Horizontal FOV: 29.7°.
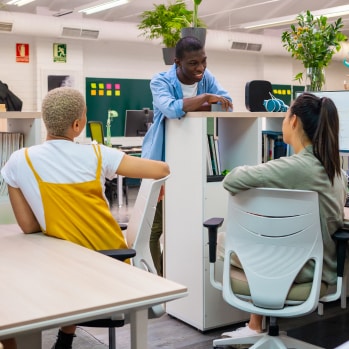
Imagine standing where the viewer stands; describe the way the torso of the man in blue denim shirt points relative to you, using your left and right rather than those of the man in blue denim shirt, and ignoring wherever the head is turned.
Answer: facing the viewer and to the right of the viewer

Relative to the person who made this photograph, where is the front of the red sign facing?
facing the viewer

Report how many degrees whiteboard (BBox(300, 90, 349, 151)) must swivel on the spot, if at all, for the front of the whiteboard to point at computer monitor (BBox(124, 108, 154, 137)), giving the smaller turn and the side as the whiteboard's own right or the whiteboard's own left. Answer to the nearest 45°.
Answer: approximately 135° to the whiteboard's own right

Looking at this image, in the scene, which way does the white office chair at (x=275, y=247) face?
away from the camera

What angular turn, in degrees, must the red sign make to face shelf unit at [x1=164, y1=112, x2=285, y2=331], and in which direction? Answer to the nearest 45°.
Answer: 0° — it already faces it

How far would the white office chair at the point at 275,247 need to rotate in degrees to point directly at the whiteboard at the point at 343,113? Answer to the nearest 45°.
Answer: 0° — it already faces it

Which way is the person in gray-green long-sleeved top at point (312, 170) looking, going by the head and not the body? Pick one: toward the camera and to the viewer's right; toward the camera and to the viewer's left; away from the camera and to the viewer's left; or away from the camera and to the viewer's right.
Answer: away from the camera and to the viewer's left

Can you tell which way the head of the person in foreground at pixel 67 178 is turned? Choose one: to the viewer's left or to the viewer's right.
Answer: to the viewer's right

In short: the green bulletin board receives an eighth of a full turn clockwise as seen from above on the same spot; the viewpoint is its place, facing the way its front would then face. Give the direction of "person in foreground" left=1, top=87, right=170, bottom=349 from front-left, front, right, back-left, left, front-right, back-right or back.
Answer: front-left

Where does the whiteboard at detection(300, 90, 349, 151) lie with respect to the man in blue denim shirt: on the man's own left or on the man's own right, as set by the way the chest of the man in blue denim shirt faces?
on the man's own left

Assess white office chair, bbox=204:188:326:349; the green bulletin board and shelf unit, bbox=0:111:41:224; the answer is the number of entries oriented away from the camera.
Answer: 1

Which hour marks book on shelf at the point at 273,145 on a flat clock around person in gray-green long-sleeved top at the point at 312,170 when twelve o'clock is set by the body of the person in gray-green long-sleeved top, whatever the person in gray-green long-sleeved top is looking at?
The book on shelf is roughly at 1 o'clock from the person in gray-green long-sleeved top.

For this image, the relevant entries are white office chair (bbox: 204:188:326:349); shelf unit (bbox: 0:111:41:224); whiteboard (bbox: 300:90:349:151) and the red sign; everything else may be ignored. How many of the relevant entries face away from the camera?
1

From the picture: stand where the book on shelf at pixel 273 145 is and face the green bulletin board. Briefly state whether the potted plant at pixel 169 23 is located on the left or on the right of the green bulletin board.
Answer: left
